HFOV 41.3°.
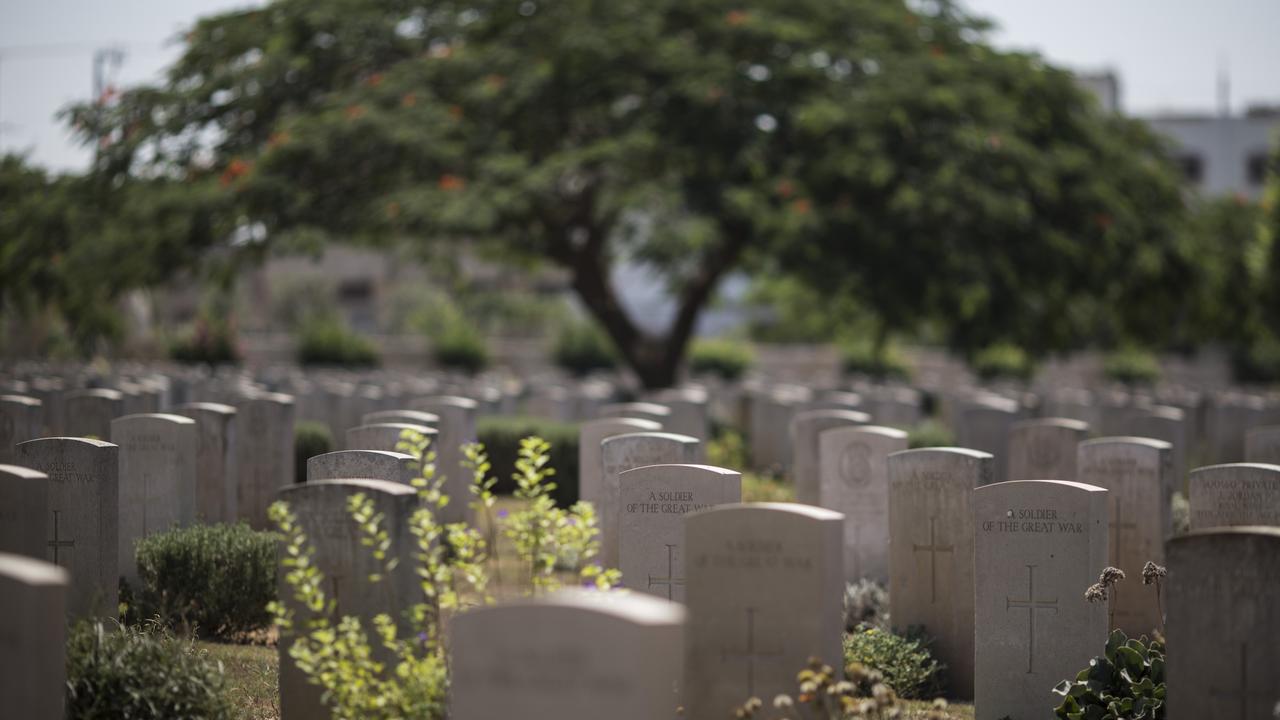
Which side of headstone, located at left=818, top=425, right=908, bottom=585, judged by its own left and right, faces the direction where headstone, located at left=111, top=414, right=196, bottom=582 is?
right

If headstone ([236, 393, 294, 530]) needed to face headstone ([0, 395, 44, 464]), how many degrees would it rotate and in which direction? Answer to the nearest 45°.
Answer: approximately 90° to its right

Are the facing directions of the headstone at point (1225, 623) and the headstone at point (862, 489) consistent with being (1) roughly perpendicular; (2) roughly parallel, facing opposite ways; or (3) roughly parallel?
roughly parallel

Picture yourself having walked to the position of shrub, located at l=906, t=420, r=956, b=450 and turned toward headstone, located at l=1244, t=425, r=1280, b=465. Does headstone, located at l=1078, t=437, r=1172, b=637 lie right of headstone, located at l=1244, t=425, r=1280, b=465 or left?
right

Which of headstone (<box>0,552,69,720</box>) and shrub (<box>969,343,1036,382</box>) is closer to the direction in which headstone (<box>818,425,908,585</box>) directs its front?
the headstone

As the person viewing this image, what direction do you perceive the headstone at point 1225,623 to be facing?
facing the viewer

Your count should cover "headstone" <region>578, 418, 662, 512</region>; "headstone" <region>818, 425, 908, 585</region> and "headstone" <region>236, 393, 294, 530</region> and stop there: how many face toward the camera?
3

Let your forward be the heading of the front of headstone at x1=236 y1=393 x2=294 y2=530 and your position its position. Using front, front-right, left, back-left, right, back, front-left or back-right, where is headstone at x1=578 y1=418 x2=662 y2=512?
front-left

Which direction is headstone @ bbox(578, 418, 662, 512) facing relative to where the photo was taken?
toward the camera

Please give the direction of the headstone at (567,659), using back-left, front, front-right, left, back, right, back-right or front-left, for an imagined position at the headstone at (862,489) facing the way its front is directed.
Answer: front

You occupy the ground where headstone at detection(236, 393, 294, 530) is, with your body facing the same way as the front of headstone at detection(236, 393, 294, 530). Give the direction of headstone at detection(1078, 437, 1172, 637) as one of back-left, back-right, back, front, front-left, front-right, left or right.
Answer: front-left

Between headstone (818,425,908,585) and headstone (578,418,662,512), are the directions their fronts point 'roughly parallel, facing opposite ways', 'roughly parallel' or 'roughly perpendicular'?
roughly parallel

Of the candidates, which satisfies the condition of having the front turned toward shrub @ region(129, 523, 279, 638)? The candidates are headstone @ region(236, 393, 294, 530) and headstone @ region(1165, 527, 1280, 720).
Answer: headstone @ region(236, 393, 294, 530)

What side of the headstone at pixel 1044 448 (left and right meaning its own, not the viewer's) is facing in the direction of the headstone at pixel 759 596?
front

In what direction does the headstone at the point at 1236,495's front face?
toward the camera

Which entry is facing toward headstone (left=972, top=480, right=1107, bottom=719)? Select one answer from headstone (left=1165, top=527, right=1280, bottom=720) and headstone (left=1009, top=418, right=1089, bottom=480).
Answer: headstone (left=1009, top=418, right=1089, bottom=480)

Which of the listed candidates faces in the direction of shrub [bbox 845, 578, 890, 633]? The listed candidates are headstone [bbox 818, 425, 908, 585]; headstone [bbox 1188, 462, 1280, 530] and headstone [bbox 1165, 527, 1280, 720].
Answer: headstone [bbox 818, 425, 908, 585]

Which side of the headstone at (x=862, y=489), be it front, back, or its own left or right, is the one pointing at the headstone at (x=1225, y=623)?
front
